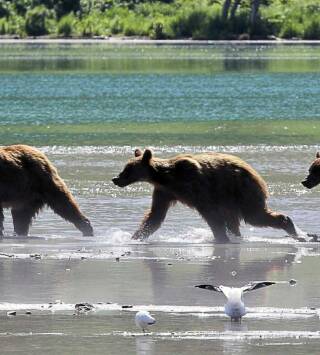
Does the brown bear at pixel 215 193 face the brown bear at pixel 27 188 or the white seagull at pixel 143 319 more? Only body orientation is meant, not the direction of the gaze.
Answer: the brown bear

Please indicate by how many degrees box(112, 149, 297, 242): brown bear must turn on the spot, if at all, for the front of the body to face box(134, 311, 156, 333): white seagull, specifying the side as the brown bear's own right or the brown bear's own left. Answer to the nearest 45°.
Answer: approximately 90° to the brown bear's own left

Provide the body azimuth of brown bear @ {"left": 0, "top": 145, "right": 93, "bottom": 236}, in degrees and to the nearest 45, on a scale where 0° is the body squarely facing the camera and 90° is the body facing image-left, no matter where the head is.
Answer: approximately 90°

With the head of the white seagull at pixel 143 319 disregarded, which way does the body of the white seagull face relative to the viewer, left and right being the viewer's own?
facing to the left of the viewer

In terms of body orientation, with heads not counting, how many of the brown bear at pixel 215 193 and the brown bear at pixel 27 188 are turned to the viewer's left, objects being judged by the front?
2

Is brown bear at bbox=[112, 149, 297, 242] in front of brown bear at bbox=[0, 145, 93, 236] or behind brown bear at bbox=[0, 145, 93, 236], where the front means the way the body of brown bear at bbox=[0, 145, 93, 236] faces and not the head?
behind

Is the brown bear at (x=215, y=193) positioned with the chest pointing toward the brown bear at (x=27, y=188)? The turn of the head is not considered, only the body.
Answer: yes

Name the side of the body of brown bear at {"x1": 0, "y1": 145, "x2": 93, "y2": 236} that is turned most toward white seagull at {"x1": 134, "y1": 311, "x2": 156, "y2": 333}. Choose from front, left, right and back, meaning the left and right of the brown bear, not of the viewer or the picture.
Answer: left

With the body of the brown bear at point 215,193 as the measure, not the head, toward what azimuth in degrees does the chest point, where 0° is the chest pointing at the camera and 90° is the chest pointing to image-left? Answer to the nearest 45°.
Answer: approximately 90°
